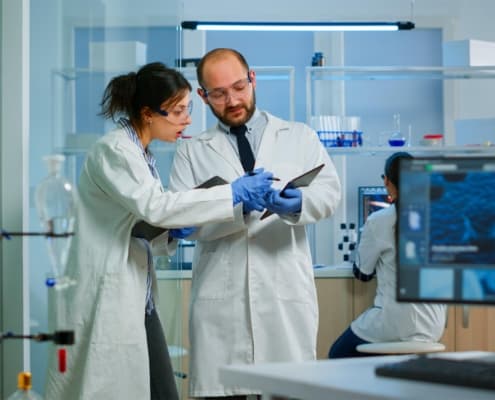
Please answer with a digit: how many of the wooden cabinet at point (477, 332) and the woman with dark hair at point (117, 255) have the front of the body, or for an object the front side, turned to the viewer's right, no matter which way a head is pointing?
1

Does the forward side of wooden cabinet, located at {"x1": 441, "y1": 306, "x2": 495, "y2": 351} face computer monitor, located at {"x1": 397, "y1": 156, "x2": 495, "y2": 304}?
yes

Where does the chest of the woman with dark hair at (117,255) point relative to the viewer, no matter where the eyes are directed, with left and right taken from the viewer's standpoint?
facing to the right of the viewer

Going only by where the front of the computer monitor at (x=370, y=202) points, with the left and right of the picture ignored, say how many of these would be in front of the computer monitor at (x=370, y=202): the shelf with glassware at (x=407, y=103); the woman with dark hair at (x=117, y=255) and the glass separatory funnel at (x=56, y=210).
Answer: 2

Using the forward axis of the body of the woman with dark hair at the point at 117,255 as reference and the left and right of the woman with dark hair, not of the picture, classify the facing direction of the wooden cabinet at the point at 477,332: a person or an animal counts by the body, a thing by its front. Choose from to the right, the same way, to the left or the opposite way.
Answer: to the right

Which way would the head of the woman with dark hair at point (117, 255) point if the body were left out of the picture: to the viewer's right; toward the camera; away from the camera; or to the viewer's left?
to the viewer's right

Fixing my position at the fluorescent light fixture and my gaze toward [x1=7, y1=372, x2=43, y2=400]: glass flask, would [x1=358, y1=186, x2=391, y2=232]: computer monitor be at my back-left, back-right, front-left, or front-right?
back-left

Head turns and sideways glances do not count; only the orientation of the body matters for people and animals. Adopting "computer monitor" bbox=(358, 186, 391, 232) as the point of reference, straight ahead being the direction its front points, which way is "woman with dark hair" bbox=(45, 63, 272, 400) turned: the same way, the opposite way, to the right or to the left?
to the left
